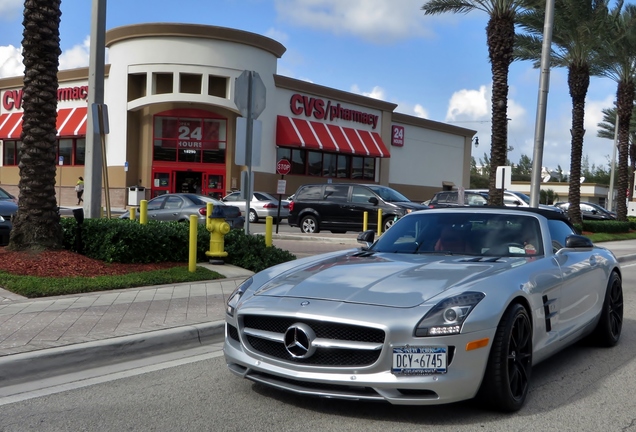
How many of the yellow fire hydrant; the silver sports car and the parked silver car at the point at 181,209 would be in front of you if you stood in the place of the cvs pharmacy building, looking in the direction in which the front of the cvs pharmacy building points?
3

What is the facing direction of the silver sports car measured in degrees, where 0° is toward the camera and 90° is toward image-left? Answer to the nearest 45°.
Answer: approximately 45°

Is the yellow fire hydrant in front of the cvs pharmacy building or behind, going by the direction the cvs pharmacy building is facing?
in front

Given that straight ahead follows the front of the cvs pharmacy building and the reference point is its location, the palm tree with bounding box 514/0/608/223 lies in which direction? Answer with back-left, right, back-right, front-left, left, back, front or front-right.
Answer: front-left

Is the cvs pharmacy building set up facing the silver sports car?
yes

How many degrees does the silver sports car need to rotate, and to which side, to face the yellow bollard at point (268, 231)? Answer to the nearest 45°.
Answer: approximately 135° to its right

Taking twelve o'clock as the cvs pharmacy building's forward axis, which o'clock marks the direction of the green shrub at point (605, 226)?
The green shrub is roughly at 10 o'clock from the cvs pharmacy building.

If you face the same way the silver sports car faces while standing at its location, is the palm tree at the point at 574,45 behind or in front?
behind

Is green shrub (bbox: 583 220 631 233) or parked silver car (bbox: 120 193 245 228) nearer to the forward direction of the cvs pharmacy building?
the parked silver car

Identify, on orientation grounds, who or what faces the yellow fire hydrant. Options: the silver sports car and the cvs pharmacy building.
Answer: the cvs pharmacy building

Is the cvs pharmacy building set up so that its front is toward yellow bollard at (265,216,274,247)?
yes

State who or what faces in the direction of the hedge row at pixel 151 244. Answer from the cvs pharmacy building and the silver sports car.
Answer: the cvs pharmacy building

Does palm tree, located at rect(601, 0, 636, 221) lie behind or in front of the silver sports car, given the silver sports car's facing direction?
behind

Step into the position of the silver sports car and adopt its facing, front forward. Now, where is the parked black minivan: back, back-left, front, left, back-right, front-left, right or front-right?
back-right
